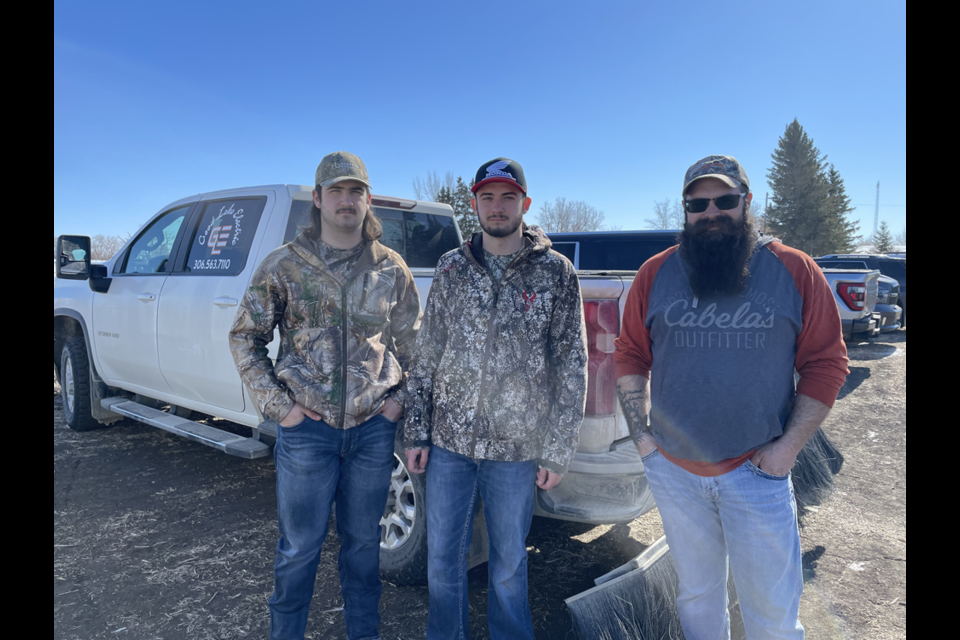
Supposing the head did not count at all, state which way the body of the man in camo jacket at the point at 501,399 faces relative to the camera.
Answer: toward the camera

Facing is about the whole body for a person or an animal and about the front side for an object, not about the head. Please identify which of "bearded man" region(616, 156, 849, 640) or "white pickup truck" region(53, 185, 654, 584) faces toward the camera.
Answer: the bearded man

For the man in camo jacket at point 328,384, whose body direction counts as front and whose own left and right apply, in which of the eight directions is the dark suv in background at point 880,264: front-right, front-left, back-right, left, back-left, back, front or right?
back-left

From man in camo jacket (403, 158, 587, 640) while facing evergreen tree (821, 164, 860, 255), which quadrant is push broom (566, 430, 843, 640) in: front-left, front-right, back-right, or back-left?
front-right

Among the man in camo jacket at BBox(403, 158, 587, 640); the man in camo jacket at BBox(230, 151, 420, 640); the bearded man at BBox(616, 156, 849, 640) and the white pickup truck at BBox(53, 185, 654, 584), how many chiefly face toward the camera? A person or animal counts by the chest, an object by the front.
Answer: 3

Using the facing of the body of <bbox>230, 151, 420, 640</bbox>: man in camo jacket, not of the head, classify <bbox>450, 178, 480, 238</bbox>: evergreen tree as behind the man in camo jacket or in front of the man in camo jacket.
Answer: behind

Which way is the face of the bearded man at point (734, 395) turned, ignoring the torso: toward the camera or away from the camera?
toward the camera

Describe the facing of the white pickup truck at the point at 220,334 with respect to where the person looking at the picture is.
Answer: facing away from the viewer and to the left of the viewer

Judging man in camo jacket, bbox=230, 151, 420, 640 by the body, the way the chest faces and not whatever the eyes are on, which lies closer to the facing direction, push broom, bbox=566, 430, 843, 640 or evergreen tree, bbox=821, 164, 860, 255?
the push broom

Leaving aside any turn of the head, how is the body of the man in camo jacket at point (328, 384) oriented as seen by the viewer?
toward the camera

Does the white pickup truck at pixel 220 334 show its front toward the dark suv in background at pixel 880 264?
no

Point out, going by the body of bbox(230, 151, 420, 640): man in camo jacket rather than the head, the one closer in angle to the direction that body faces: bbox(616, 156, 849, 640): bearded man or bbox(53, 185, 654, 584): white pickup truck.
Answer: the bearded man

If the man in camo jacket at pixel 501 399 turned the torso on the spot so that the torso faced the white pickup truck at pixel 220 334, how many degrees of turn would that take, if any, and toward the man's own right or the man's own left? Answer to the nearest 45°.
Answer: approximately 135° to the man's own right

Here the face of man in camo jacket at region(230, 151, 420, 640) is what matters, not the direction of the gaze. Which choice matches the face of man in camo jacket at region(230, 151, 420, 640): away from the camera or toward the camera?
toward the camera

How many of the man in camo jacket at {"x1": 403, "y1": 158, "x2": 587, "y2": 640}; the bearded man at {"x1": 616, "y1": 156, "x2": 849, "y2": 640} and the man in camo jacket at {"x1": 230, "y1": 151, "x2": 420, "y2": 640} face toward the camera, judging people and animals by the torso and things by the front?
3
